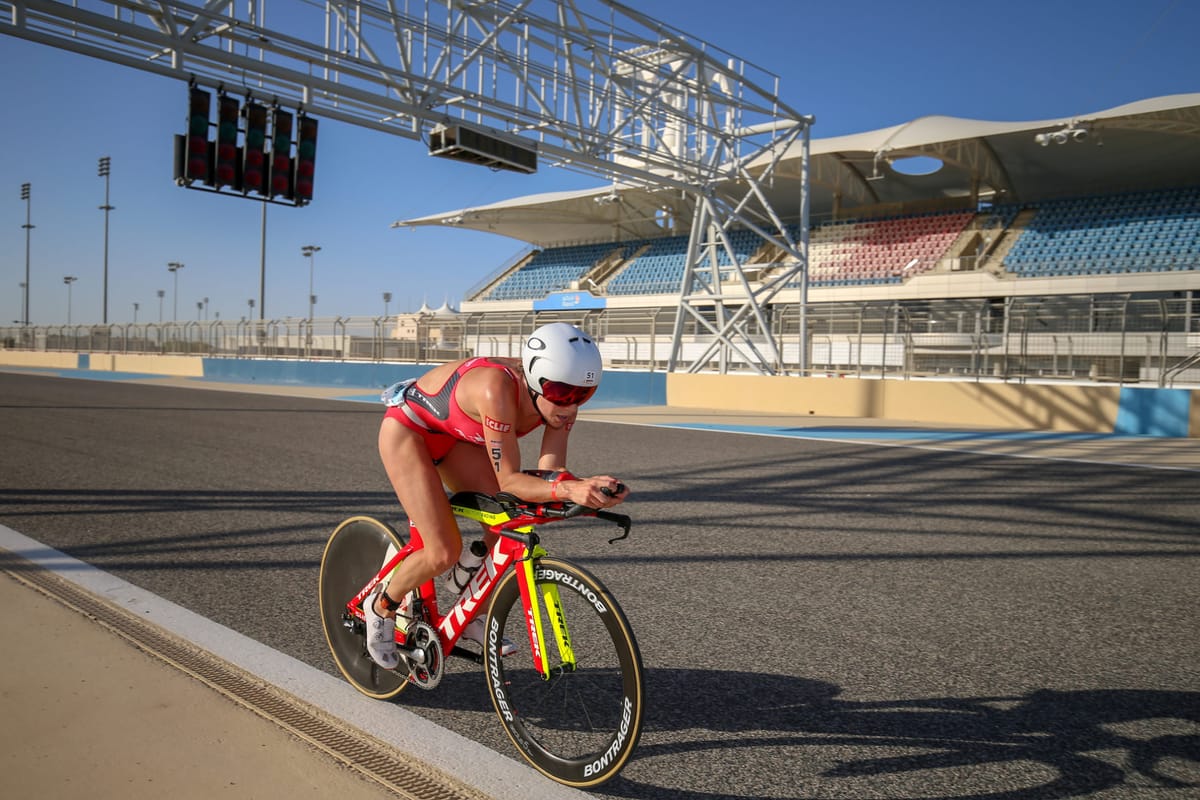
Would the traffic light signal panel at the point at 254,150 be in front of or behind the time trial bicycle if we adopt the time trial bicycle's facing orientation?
behind

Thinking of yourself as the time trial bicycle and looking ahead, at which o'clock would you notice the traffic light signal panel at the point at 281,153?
The traffic light signal panel is roughly at 7 o'clock from the time trial bicycle.

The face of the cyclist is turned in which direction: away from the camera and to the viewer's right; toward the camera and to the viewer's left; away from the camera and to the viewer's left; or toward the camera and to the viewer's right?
toward the camera and to the viewer's right

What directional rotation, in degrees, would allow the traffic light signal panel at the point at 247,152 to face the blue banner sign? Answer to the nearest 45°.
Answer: approximately 90° to its left

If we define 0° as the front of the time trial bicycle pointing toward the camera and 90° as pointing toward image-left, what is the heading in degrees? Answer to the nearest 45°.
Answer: approximately 315°

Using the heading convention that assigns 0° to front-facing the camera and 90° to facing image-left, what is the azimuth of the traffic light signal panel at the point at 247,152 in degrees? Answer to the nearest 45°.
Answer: approximately 315°

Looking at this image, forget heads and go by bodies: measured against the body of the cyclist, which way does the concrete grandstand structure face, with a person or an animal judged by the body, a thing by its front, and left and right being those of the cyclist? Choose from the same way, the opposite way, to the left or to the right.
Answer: to the right

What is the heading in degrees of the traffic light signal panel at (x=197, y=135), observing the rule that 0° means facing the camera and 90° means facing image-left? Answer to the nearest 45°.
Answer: approximately 315°

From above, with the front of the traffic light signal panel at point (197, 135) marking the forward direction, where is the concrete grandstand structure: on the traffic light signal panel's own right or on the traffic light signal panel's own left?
on the traffic light signal panel's own left

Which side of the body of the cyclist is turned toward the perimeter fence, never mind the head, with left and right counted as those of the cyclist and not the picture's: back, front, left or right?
left
